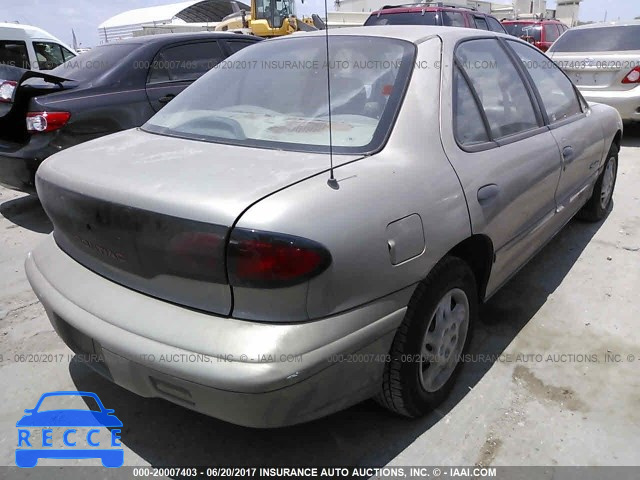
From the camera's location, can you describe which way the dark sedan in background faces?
facing away from the viewer and to the right of the viewer

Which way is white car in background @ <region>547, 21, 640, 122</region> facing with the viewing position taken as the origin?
facing away from the viewer

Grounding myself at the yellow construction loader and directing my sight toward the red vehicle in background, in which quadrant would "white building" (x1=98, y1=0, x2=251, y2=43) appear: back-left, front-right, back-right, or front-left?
back-left

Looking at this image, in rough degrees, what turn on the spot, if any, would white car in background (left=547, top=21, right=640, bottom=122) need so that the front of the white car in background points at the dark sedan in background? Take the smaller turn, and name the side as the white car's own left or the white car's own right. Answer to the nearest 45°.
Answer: approximately 135° to the white car's own left

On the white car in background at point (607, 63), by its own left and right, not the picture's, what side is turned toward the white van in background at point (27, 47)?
left

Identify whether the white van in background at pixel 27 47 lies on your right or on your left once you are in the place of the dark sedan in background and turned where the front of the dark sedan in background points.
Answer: on your left

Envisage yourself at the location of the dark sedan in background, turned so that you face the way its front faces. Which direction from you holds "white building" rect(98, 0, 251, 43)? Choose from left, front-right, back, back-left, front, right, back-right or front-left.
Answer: front-left

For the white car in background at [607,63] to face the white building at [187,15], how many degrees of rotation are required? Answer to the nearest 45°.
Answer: approximately 45° to its left

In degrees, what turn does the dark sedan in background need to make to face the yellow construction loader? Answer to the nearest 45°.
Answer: approximately 45° to its left

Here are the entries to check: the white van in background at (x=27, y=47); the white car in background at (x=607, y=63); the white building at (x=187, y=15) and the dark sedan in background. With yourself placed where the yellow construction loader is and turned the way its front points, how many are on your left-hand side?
1
